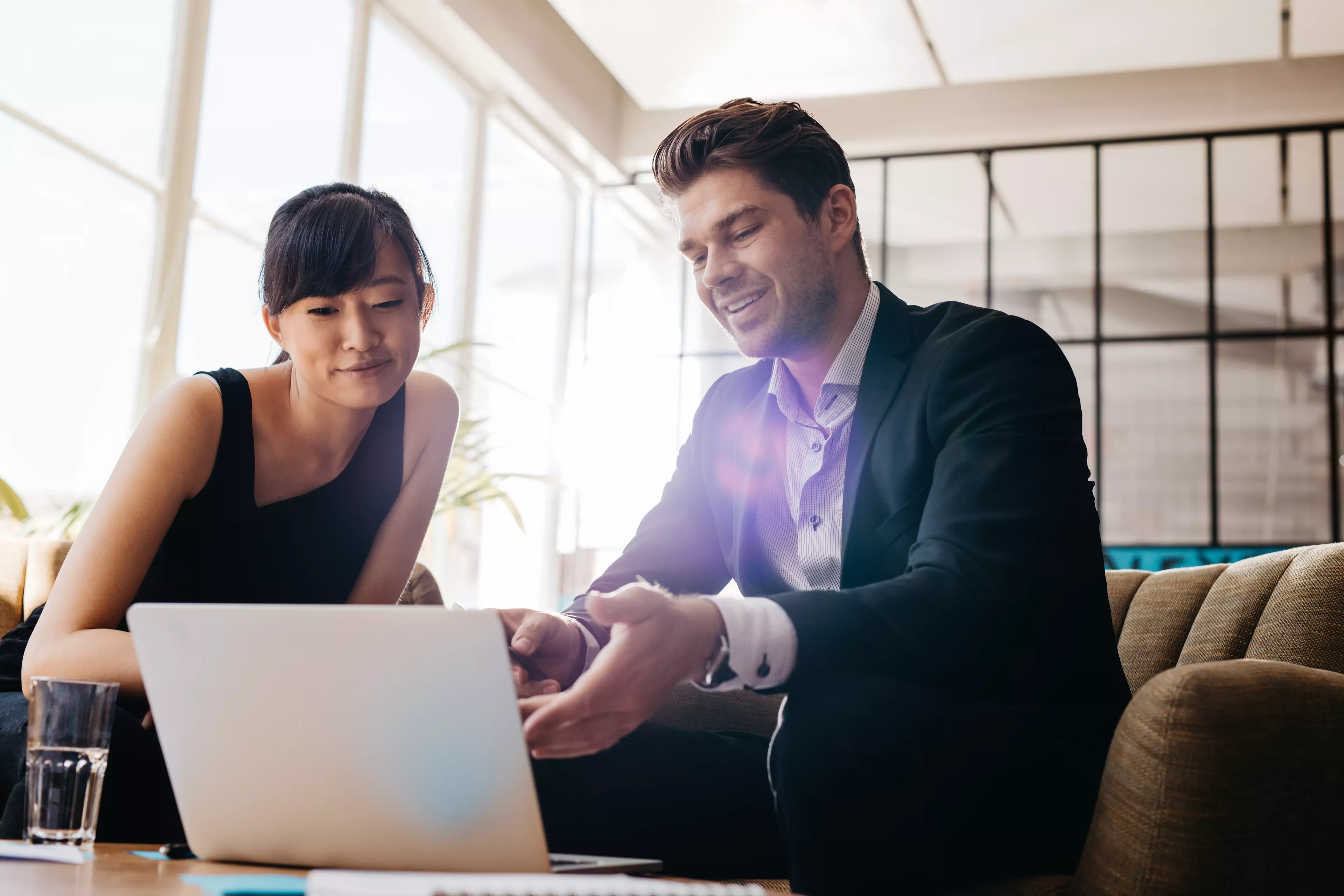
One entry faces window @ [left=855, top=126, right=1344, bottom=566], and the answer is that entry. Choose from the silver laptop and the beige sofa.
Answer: the silver laptop

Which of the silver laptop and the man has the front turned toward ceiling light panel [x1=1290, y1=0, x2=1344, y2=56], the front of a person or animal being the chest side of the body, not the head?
the silver laptop

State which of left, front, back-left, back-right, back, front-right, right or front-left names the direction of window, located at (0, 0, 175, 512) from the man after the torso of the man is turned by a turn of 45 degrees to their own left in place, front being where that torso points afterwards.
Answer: back-right

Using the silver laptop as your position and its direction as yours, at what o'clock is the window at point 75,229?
The window is roughly at 10 o'clock from the silver laptop.

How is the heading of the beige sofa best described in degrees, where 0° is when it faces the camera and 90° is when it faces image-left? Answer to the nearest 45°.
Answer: approximately 45°

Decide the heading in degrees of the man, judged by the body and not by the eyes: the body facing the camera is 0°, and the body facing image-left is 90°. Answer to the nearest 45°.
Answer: approximately 45°

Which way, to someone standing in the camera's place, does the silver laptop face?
facing away from the viewer and to the right of the viewer

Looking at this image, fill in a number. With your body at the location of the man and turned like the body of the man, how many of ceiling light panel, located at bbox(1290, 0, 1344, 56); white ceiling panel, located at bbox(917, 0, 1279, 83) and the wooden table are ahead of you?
1

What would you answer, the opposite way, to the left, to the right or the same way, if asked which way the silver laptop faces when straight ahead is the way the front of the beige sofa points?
the opposite way

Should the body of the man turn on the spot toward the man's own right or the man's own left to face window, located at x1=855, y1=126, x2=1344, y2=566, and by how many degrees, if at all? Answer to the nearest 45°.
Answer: approximately 135° to the man's own right

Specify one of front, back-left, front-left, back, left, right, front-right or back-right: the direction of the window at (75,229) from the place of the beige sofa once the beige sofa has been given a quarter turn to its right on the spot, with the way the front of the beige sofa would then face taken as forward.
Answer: front

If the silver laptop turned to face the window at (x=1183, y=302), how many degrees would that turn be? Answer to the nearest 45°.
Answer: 0° — it already faces it

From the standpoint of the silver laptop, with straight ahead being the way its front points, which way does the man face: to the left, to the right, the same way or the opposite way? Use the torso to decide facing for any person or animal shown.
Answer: the opposite way

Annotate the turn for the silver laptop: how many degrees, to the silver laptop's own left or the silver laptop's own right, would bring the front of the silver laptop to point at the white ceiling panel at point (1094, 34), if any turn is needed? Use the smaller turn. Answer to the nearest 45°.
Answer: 0° — it already faces it

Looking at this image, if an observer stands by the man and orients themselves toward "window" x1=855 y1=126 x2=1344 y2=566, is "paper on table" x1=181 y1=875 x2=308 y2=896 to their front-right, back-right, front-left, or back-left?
back-left

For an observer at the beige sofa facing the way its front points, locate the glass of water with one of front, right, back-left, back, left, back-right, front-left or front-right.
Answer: front-right
